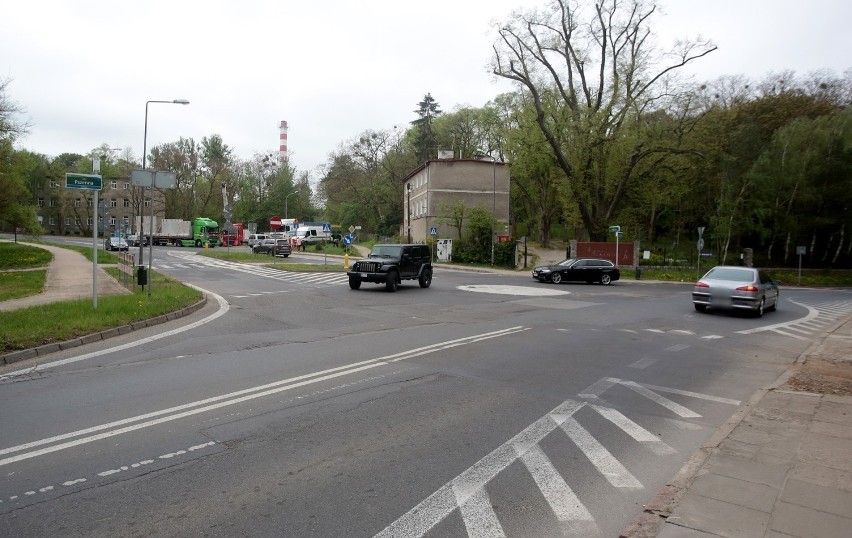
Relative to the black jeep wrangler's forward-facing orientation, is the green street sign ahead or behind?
ahead

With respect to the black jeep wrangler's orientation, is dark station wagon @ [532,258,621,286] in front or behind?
behind

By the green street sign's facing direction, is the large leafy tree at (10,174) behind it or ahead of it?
behind

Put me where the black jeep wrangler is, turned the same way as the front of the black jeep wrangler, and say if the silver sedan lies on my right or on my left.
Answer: on my left

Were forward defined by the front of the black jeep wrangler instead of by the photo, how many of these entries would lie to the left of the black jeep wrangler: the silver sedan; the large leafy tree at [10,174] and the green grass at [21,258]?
1

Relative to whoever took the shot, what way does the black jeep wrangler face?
facing the viewer and to the left of the viewer

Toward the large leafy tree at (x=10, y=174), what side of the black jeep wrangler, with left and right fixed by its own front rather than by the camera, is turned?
right

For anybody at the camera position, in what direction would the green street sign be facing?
facing the viewer

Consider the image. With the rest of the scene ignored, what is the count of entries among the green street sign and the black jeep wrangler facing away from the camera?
0

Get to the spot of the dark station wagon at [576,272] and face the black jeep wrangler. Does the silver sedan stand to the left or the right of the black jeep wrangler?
left
